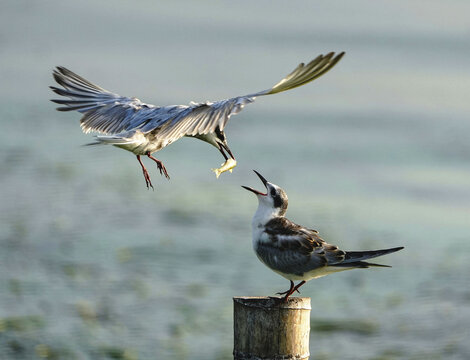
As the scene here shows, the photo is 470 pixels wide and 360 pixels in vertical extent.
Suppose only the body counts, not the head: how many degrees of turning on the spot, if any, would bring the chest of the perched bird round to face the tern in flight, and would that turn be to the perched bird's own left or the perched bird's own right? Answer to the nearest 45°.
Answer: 0° — it already faces it

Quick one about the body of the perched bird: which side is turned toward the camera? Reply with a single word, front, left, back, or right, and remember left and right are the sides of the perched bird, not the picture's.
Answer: left

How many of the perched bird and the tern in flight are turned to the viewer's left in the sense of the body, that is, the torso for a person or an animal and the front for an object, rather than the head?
1

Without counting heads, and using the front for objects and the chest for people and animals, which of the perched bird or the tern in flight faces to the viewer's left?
the perched bird

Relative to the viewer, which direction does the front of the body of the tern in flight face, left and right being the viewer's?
facing away from the viewer and to the right of the viewer
